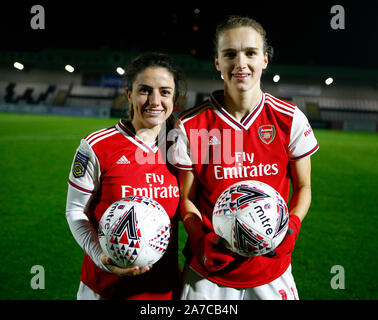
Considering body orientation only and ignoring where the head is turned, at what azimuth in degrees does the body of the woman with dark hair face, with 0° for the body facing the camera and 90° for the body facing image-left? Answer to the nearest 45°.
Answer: approximately 315°
